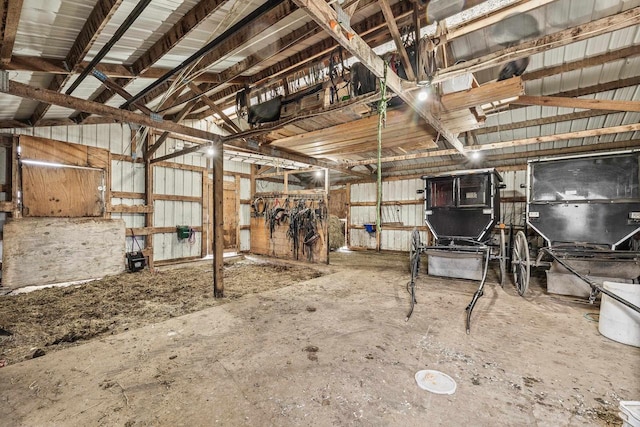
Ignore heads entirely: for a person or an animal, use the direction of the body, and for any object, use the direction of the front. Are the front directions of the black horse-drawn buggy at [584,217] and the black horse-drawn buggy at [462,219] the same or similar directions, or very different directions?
same or similar directions

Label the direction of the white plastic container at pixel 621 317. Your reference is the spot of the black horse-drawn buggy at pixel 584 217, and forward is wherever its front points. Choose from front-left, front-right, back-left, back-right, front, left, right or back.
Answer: front

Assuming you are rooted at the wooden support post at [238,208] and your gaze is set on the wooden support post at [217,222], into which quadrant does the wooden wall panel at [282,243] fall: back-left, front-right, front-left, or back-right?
front-left

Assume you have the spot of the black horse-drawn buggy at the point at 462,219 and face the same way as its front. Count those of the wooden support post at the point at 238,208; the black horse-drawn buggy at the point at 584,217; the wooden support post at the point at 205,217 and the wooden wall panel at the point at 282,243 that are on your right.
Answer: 3

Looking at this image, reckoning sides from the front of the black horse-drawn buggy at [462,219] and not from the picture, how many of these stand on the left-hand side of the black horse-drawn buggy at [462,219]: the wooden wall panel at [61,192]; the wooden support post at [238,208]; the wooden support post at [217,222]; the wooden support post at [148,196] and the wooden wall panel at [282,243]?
0

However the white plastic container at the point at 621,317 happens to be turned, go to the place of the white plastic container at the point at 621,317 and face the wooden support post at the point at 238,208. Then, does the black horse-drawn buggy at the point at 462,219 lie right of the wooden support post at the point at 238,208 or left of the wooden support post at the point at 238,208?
right

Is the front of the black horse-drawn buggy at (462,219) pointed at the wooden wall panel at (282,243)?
no

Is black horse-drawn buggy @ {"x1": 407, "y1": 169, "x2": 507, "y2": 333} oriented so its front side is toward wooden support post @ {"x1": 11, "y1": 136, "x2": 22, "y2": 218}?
no

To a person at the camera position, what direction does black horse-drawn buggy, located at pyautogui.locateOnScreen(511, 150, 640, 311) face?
facing the viewer

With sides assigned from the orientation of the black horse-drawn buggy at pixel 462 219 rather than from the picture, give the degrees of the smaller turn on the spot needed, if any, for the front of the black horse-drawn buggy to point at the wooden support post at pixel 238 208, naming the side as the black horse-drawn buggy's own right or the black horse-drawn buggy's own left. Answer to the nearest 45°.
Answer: approximately 90° to the black horse-drawn buggy's own right

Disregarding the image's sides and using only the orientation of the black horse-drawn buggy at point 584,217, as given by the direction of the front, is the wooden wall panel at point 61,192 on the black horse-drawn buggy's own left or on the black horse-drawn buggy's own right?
on the black horse-drawn buggy's own right

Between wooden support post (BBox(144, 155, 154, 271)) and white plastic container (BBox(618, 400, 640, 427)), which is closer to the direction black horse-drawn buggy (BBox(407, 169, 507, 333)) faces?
the white plastic container

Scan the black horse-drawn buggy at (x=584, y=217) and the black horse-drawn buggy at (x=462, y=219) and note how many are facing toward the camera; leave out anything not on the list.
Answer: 2

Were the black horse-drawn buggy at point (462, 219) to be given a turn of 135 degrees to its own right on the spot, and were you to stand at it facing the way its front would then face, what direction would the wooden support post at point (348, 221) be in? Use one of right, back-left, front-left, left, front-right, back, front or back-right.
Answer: front

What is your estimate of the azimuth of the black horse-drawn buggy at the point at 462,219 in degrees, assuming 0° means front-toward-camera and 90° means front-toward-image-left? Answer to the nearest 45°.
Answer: approximately 0°

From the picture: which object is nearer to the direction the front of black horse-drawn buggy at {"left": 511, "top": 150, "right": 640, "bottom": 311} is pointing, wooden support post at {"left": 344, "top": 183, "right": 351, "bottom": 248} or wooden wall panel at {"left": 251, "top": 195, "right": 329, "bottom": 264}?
the wooden wall panel

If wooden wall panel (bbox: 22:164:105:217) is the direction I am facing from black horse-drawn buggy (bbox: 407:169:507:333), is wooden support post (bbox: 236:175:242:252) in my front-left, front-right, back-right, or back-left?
front-right
